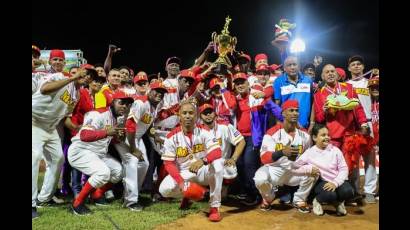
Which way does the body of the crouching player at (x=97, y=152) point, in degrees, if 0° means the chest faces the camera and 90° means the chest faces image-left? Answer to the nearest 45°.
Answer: approximately 315°

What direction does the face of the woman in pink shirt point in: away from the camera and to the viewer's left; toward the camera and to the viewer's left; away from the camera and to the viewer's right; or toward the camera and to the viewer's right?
toward the camera and to the viewer's right

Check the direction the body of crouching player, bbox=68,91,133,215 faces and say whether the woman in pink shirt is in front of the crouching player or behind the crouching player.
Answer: in front
